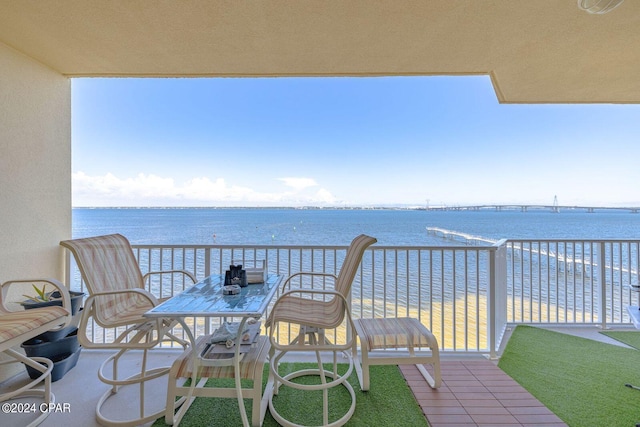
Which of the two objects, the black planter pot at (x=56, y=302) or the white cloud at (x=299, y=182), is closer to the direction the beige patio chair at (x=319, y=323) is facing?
the black planter pot

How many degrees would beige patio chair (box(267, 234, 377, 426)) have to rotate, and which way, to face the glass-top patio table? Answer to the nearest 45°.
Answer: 0° — it already faces it

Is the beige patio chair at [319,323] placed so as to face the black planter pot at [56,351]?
yes

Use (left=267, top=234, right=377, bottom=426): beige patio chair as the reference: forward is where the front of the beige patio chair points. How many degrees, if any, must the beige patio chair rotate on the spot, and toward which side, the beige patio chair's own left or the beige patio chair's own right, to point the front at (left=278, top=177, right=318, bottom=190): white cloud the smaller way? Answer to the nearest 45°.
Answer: approximately 90° to the beige patio chair's own right

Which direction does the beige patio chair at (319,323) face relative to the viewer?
to the viewer's left

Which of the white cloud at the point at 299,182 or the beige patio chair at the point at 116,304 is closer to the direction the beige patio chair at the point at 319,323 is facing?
the beige patio chair at the point at 116,304

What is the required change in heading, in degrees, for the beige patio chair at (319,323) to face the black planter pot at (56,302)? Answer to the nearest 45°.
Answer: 0° — it already faces it
